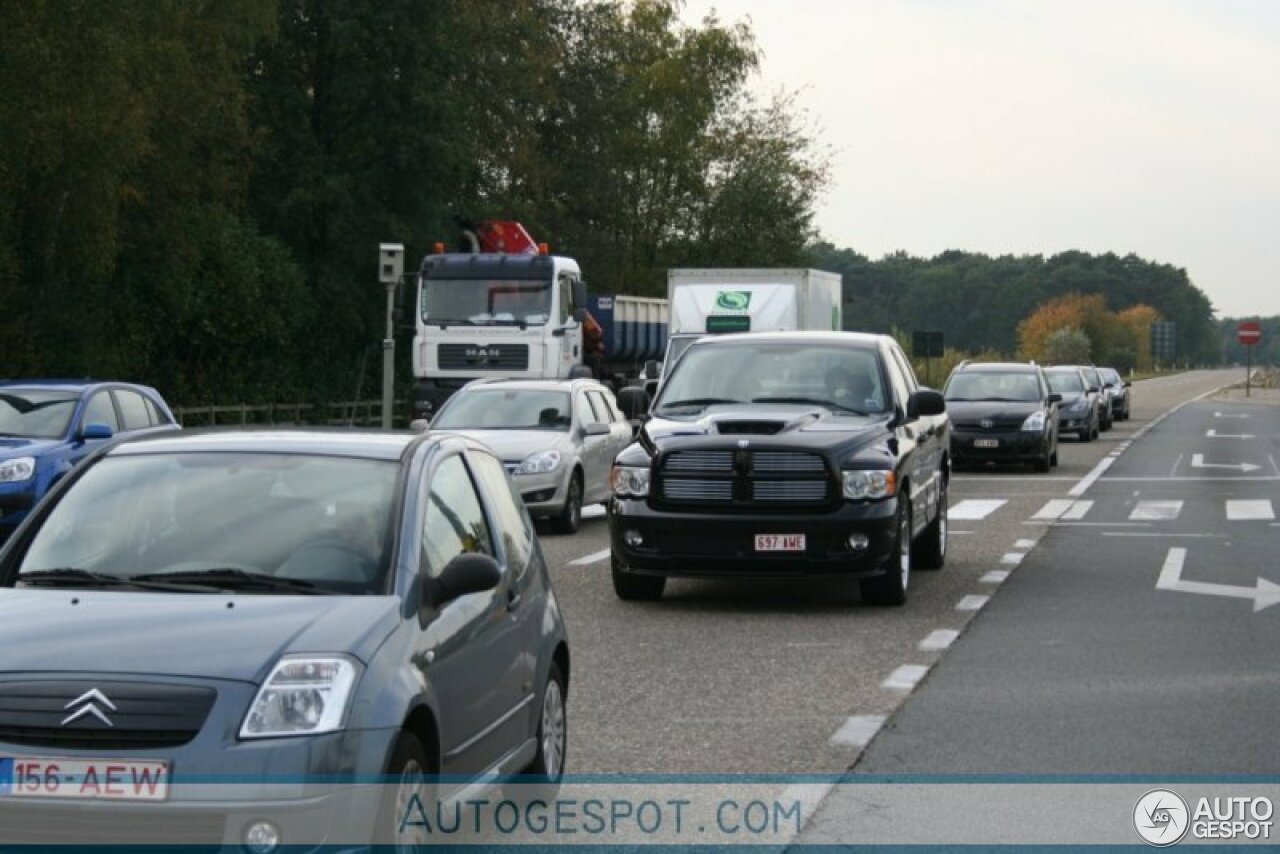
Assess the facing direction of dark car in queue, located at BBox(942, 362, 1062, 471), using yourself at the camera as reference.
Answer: facing the viewer

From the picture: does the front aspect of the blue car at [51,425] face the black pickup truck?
no

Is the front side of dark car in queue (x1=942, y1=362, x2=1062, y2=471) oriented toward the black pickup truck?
yes

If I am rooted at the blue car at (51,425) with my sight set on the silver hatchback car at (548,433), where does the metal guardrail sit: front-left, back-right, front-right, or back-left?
front-left

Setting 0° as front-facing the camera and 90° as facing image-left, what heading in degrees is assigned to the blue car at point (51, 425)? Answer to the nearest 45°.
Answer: approximately 45°

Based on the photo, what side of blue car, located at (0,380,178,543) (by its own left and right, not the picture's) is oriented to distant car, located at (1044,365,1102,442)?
back

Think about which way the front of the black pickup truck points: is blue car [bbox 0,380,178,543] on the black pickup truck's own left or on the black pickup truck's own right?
on the black pickup truck's own right

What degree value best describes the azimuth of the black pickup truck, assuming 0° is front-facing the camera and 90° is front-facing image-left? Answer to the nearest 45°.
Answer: approximately 0°

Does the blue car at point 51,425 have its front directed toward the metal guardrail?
no

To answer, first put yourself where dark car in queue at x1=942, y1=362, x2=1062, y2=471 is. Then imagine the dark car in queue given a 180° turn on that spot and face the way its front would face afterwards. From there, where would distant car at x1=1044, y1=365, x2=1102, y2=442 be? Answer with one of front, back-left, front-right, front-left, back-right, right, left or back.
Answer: front

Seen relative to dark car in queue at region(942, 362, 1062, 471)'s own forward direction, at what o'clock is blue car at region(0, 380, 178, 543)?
The blue car is roughly at 1 o'clock from the dark car in queue.

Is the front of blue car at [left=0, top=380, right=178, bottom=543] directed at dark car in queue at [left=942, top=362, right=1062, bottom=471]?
no

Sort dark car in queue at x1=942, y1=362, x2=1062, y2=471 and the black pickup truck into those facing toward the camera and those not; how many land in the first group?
2

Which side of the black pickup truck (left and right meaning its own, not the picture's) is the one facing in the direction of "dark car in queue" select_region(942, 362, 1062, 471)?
back

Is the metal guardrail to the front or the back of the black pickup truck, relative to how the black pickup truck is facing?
to the back

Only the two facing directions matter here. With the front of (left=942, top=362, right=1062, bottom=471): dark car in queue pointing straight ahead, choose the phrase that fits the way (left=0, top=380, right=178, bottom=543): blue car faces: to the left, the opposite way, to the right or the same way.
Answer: the same way
